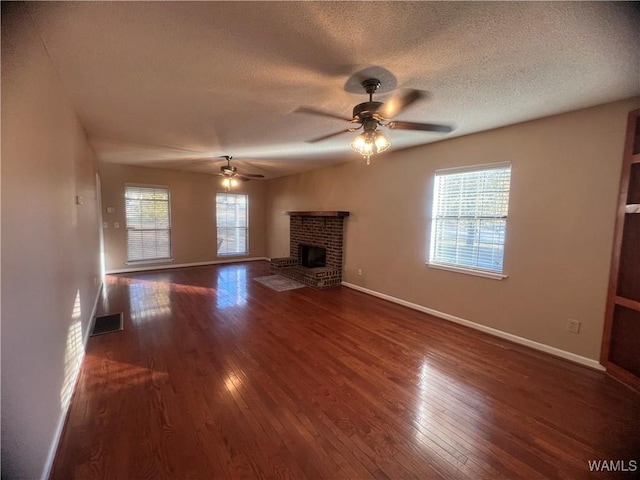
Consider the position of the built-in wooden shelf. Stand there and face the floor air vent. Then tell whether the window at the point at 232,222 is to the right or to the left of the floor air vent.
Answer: right

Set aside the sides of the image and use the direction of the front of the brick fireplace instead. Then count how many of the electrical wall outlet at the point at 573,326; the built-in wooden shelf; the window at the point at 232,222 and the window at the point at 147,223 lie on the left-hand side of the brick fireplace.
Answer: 2

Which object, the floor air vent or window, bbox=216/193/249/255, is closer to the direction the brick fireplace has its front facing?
the floor air vent

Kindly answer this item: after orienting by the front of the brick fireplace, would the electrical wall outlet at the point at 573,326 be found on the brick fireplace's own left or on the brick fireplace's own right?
on the brick fireplace's own left

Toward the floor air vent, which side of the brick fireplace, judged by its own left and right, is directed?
front

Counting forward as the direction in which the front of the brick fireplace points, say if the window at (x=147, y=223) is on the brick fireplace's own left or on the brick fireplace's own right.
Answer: on the brick fireplace's own right

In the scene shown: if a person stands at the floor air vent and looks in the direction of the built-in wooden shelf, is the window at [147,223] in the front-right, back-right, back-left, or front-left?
back-left

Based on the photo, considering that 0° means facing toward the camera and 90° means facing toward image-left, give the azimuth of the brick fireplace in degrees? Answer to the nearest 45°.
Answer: approximately 45°

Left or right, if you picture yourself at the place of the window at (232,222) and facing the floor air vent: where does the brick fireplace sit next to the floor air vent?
left

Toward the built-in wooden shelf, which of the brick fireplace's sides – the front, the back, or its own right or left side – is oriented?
left

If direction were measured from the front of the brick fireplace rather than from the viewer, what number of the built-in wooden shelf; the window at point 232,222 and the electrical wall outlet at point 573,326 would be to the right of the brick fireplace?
1
